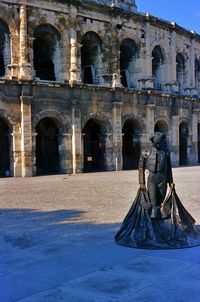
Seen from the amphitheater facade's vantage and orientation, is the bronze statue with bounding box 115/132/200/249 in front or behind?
in front

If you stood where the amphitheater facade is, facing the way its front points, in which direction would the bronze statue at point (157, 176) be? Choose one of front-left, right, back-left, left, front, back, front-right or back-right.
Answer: front-right
